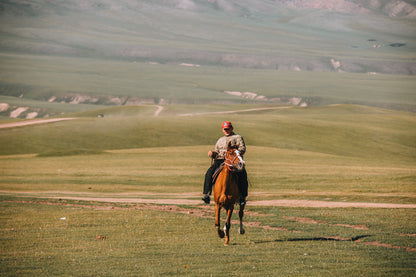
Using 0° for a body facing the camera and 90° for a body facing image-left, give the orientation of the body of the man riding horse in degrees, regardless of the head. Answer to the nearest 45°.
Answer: approximately 0°
